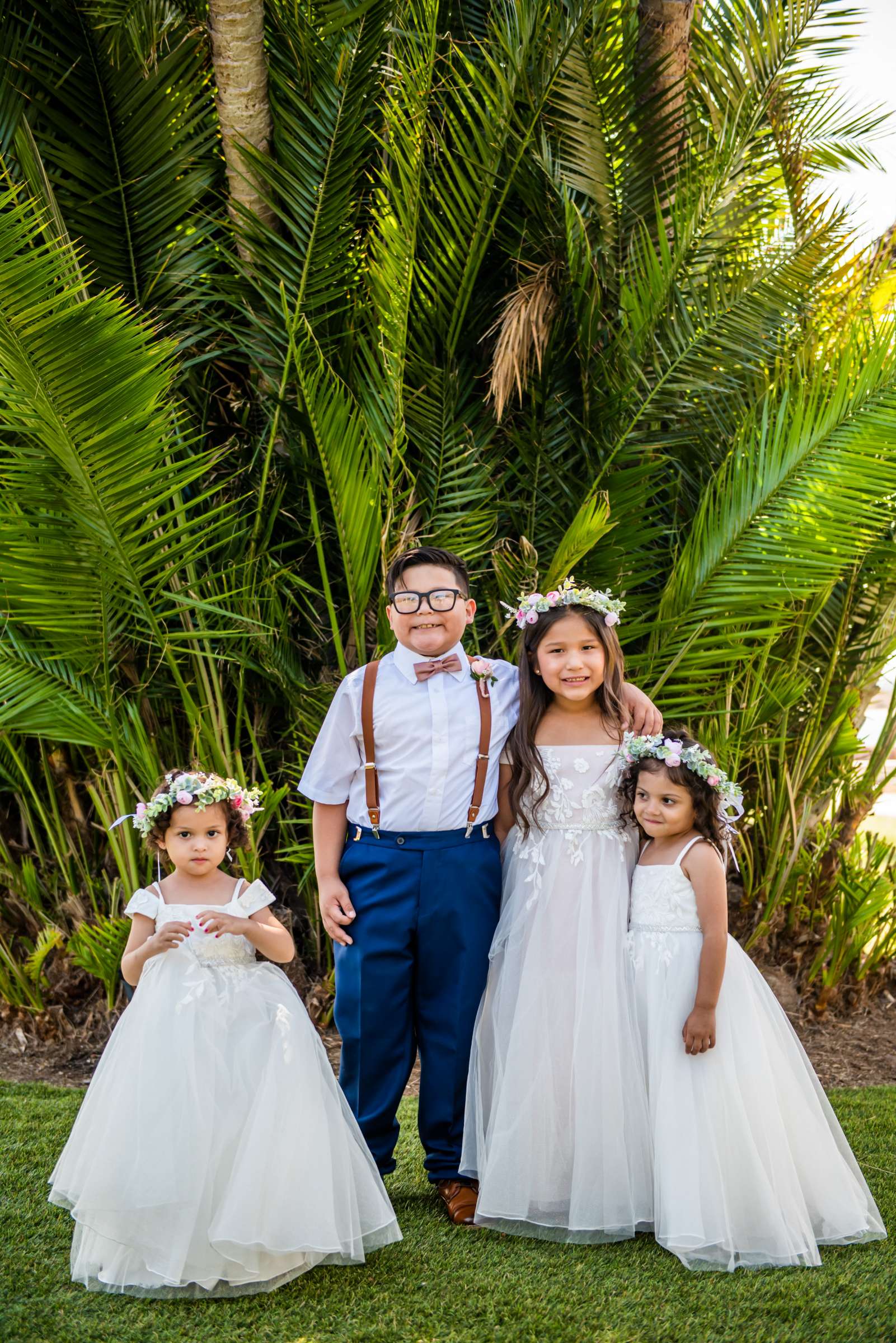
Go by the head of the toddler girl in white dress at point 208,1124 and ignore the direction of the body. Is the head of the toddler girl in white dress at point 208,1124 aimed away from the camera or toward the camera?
toward the camera

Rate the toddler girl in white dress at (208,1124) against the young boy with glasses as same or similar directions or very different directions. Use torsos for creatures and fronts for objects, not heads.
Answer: same or similar directions

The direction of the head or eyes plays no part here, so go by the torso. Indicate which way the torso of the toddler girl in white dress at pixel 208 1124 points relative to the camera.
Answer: toward the camera

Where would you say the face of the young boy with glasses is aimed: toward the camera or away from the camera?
toward the camera

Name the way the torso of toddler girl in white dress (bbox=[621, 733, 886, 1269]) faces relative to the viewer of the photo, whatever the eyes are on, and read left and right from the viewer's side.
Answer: facing the viewer and to the left of the viewer

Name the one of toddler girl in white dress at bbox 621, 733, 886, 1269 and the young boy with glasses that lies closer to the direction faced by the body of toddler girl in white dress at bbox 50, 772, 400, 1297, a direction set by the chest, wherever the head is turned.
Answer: the toddler girl in white dress

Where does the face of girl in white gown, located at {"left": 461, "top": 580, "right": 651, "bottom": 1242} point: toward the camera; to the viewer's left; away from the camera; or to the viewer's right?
toward the camera

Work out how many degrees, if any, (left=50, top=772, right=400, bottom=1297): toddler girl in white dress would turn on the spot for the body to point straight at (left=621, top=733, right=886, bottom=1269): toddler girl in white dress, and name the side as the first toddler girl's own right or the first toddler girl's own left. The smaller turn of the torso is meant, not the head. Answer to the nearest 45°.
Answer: approximately 90° to the first toddler girl's own left

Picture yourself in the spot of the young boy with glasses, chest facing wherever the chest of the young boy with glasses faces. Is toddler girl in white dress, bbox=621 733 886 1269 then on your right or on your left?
on your left

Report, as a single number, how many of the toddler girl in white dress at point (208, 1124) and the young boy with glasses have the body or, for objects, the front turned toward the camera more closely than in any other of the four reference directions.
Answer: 2

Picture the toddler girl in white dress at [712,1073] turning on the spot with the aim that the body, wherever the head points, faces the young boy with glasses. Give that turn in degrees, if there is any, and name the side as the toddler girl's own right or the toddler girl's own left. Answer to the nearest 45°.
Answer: approximately 45° to the toddler girl's own right

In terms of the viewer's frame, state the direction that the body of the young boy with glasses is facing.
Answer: toward the camera

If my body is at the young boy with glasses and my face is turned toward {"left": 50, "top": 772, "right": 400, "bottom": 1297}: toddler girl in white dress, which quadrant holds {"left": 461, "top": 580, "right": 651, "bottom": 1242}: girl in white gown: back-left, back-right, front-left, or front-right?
back-left

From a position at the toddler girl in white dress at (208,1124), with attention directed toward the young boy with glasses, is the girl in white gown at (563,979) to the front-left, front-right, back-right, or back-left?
front-right

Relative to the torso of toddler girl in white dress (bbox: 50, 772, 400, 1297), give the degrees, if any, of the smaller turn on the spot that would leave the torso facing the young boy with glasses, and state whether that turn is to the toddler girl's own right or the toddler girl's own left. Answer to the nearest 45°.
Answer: approximately 135° to the toddler girl's own left
